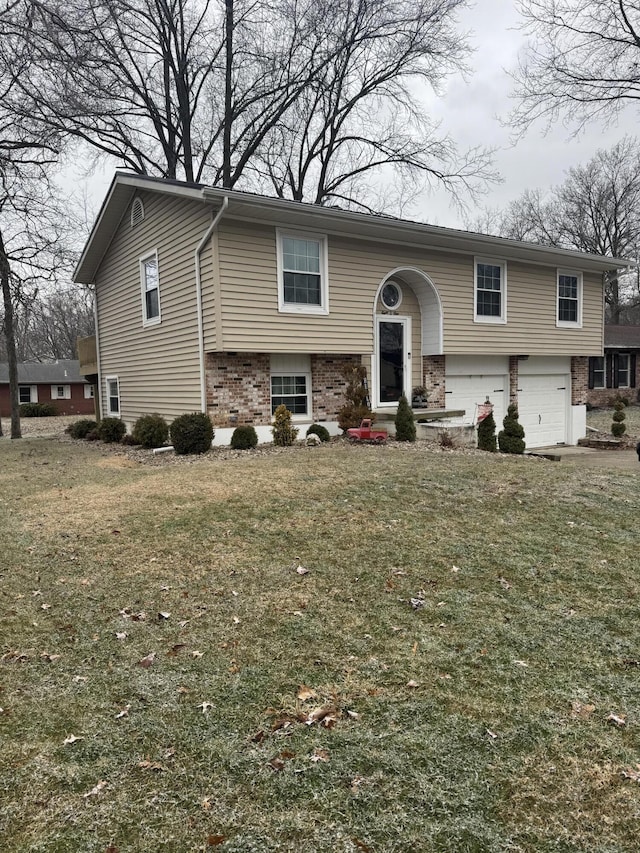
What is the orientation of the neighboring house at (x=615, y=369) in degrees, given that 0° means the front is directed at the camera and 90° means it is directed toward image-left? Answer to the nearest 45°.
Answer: approximately 0°

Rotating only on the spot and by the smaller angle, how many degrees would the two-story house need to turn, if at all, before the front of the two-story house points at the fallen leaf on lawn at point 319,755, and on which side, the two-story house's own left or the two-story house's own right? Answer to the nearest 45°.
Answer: approximately 45° to the two-story house's own right

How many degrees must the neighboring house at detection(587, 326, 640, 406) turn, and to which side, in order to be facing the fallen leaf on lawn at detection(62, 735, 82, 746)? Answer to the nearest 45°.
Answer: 0° — it already faces it

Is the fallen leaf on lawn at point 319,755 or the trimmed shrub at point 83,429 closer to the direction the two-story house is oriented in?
the fallen leaf on lawn

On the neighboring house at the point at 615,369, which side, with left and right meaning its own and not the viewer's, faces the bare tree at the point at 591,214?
back

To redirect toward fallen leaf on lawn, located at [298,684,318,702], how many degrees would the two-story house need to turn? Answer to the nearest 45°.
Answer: approximately 45° to its right

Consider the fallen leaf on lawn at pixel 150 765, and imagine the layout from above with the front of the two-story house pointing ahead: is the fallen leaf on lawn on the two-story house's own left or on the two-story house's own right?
on the two-story house's own right

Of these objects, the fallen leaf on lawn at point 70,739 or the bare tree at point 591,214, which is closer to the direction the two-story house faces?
the fallen leaf on lawn
